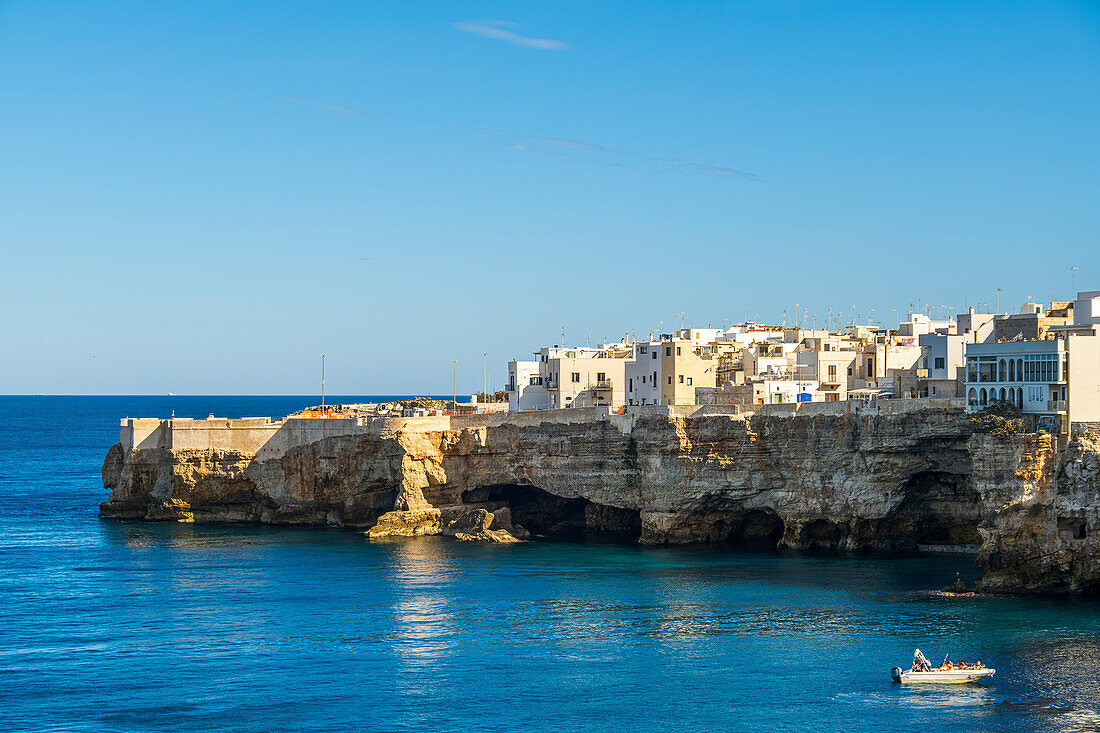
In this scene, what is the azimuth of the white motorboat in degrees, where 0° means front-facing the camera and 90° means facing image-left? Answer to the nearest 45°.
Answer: approximately 270°
